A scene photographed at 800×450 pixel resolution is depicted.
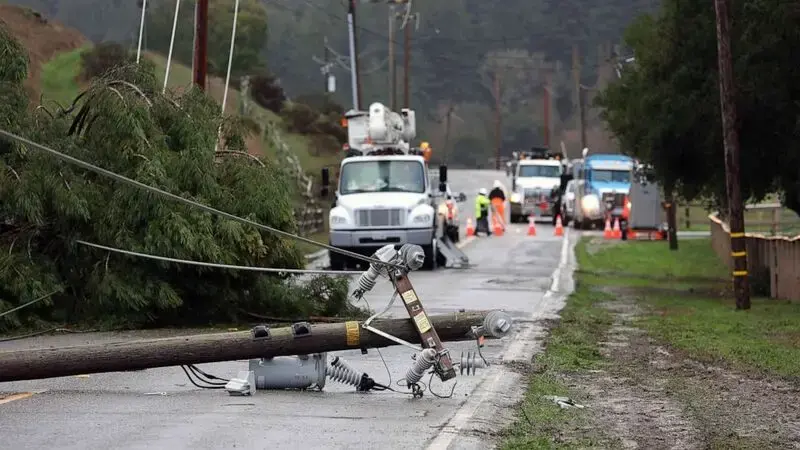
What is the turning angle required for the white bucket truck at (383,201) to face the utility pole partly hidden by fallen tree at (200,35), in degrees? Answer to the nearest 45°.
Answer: approximately 45° to its right

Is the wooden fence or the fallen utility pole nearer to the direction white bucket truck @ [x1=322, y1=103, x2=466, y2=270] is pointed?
the fallen utility pole

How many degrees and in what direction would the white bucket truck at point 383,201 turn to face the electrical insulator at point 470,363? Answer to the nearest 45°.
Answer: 0° — it already faces it

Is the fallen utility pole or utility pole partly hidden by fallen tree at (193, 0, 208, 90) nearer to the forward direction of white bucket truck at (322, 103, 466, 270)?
the fallen utility pole

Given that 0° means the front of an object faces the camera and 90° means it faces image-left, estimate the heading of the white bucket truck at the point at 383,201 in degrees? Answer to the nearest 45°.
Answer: approximately 0°

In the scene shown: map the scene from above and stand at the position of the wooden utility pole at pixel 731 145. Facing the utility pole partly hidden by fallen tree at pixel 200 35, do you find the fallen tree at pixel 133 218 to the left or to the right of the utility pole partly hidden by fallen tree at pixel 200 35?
left
